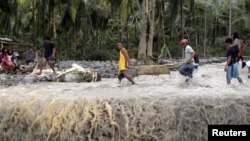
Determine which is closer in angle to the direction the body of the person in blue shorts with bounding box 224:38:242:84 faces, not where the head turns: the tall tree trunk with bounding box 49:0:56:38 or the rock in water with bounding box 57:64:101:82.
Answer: the rock in water

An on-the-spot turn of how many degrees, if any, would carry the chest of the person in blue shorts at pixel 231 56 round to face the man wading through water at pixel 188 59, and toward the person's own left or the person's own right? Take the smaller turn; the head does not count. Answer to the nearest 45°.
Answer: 0° — they already face them

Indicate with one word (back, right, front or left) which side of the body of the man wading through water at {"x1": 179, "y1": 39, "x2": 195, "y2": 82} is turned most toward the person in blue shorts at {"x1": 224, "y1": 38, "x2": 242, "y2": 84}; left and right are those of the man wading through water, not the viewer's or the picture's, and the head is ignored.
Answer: back

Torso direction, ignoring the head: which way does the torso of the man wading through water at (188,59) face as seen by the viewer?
to the viewer's left

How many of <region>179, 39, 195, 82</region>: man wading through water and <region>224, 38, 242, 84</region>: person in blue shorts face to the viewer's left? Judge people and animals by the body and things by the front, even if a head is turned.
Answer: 2
